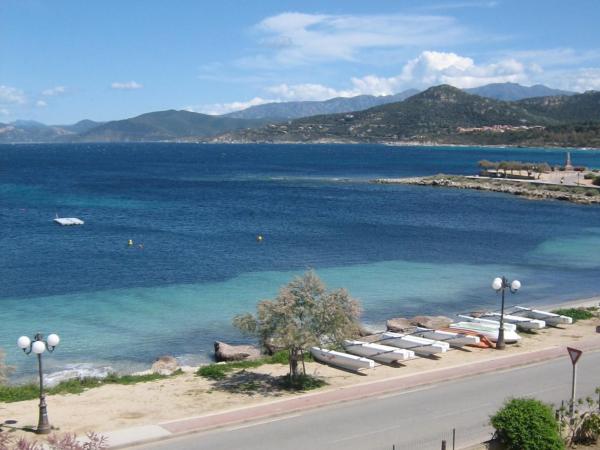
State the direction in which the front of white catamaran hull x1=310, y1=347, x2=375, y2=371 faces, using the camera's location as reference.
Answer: facing away from the viewer and to the left of the viewer

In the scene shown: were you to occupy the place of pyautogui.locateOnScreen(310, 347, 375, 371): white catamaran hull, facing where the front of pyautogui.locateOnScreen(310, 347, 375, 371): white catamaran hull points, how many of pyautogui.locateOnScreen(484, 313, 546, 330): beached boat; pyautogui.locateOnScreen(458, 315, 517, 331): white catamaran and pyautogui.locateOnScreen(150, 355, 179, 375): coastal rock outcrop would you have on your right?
2

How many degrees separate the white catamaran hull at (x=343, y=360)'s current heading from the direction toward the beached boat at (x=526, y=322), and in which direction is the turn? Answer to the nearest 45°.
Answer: approximately 90° to its right

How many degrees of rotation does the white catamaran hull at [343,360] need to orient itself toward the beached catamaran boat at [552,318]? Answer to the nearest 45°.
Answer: approximately 90° to its right

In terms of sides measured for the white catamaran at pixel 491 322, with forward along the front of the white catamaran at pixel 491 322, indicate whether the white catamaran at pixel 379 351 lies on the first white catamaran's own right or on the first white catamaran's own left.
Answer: on the first white catamaran's own left

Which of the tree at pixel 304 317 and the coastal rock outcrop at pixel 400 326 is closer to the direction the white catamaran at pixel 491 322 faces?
the coastal rock outcrop

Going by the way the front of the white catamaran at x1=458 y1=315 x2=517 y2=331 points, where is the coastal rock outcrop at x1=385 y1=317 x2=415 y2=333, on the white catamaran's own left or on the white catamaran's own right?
on the white catamaran's own left

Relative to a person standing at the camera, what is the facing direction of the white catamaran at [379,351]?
facing away from the viewer and to the left of the viewer

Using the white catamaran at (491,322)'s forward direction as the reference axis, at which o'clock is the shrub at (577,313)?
The shrub is roughly at 3 o'clock from the white catamaran.

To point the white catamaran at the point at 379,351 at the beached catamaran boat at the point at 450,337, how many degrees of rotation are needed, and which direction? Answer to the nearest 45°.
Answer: approximately 90° to its right

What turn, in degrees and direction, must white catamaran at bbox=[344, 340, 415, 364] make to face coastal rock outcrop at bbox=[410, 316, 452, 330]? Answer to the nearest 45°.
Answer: approximately 45° to its right

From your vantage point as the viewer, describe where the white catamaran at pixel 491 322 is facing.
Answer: facing away from the viewer and to the left of the viewer
